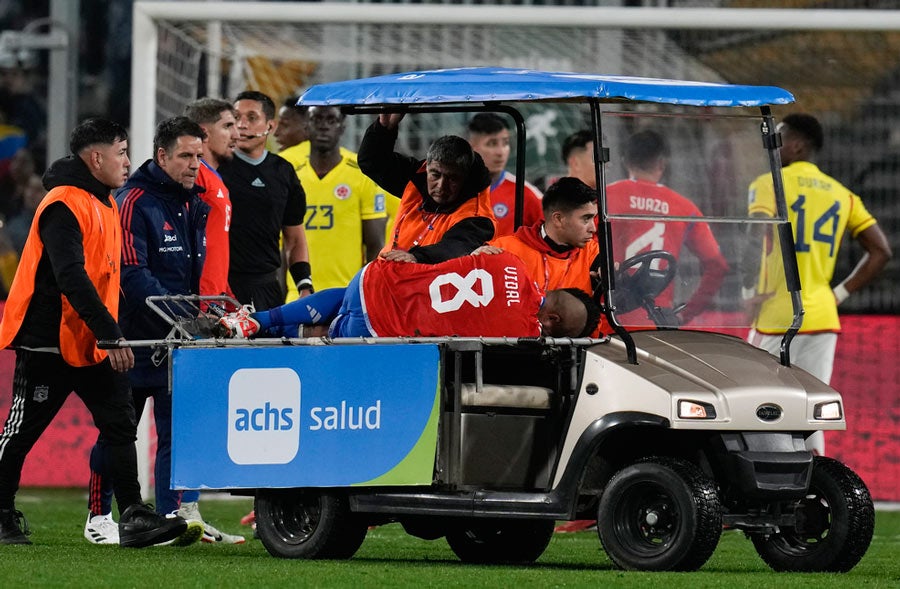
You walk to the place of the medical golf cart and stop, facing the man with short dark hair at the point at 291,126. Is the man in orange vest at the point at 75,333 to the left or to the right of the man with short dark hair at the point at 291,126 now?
left

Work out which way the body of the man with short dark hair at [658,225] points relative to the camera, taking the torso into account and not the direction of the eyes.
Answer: away from the camera

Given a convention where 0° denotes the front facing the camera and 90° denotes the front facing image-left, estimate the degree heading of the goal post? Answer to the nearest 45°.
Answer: approximately 0°

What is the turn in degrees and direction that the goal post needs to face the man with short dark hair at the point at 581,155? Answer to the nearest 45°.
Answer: approximately 45° to its left

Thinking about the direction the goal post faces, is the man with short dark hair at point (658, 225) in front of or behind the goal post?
in front

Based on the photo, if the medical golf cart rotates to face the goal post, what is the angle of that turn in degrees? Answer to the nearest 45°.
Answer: approximately 135° to its left

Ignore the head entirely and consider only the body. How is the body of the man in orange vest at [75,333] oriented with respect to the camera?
to the viewer's right
